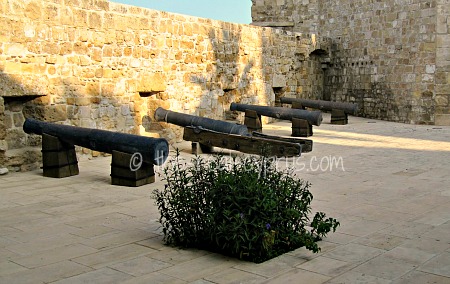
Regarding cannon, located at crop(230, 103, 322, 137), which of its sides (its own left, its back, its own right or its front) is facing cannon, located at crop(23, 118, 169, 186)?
left

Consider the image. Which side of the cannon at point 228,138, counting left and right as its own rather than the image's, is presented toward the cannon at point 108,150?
left

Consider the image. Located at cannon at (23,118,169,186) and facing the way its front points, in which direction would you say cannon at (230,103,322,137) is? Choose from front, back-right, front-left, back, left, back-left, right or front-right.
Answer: right

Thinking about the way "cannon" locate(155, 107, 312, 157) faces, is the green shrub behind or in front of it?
behind

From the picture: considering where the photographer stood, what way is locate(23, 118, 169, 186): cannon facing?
facing away from the viewer and to the left of the viewer

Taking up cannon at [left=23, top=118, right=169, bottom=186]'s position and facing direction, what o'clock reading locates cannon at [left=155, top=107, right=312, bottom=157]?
cannon at [left=155, top=107, right=312, bottom=157] is roughly at 3 o'clock from cannon at [left=23, top=118, right=169, bottom=186].

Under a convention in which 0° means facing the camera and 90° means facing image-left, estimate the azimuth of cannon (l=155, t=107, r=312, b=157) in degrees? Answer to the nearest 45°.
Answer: approximately 135°

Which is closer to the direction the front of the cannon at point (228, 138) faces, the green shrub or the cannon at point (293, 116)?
the cannon

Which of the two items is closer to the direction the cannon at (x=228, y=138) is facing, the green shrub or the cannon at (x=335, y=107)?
the cannon

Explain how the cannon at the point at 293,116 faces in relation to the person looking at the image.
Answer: facing away from the viewer and to the left of the viewer
